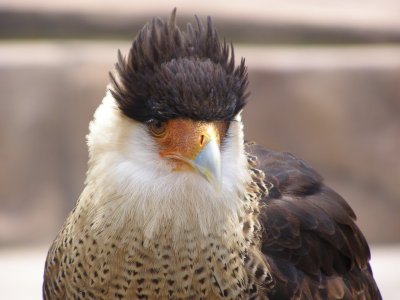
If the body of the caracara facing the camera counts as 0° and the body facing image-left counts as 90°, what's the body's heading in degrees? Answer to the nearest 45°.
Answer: approximately 45°
